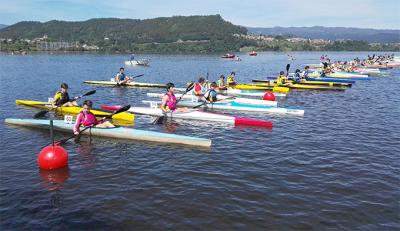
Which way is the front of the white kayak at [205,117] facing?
to the viewer's right

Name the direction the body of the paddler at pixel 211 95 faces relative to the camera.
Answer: to the viewer's right

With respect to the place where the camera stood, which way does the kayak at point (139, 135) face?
facing to the right of the viewer

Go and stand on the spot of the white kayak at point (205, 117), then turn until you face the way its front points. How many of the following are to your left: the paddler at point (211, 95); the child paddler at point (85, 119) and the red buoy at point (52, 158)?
1
